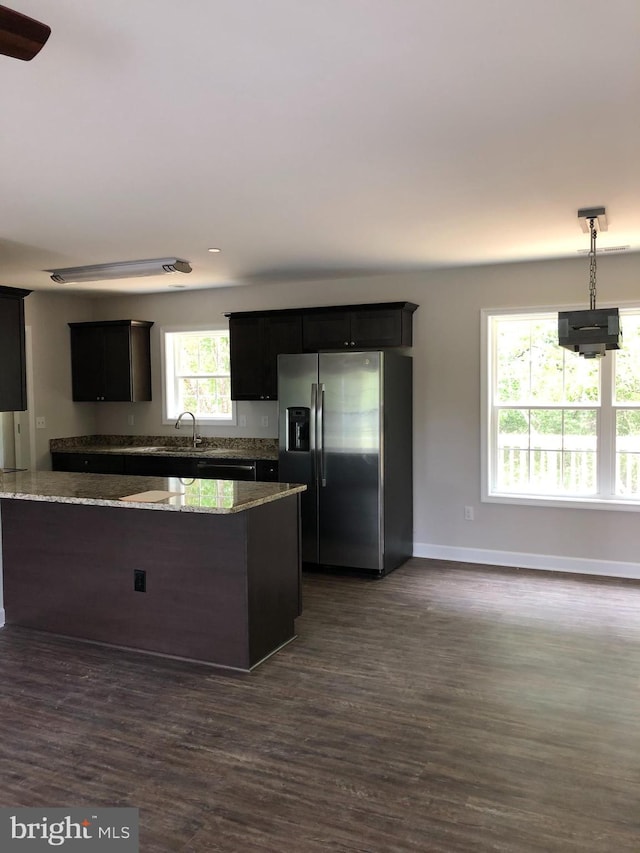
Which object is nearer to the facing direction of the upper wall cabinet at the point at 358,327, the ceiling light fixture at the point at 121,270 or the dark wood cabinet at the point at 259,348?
the ceiling light fixture

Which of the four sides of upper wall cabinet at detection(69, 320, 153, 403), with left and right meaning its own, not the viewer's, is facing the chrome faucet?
left

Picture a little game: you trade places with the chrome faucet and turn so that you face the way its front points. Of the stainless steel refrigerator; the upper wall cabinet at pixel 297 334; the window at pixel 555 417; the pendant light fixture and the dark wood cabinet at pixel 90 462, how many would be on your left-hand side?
4

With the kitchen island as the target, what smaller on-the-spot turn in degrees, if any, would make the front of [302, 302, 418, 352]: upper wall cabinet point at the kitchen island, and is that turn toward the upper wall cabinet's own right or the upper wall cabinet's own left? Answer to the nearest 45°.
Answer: approximately 45° to the upper wall cabinet's own right

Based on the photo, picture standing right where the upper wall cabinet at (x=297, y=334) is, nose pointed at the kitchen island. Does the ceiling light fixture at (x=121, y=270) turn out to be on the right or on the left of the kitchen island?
right

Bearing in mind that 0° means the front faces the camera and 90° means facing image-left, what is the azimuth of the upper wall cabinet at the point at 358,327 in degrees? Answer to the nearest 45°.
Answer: approximately 0°

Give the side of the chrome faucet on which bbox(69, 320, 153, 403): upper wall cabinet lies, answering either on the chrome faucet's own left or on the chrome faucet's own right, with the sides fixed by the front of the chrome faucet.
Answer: on the chrome faucet's own right

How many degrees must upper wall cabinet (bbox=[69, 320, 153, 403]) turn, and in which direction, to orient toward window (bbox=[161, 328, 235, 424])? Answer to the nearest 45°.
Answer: approximately 135° to its left
